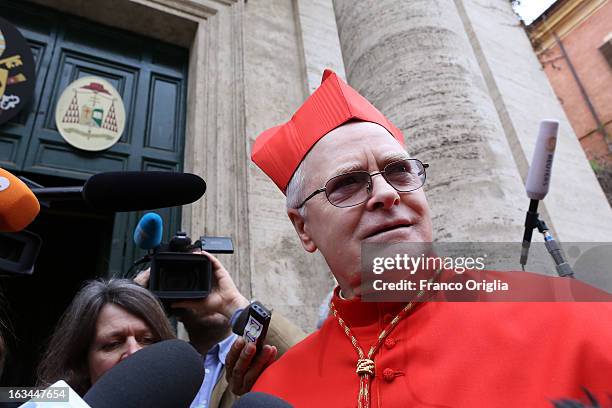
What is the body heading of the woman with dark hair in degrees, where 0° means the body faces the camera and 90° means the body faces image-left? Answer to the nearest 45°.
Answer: approximately 315°

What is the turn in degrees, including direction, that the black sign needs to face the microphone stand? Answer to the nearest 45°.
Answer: approximately 45° to its left

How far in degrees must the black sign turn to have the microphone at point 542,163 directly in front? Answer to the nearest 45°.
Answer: approximately 45° to its left

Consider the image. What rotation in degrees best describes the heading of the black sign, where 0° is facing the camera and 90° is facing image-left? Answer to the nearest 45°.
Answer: approximately 0°
